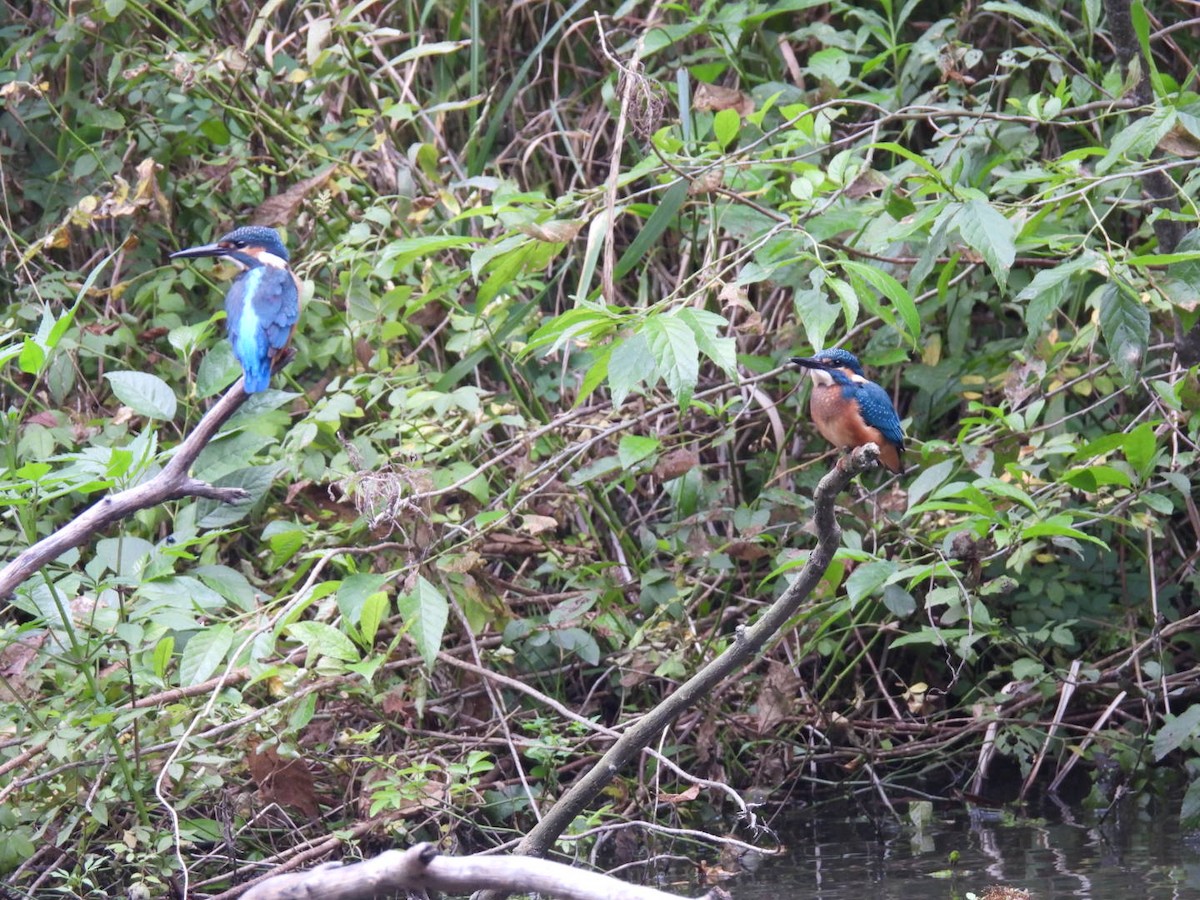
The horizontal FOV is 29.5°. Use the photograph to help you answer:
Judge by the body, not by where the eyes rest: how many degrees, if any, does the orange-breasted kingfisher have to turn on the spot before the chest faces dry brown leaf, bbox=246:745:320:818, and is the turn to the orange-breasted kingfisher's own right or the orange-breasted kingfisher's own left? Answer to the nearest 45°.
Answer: approximately 45° to the orange-breasted kingfisher's own right

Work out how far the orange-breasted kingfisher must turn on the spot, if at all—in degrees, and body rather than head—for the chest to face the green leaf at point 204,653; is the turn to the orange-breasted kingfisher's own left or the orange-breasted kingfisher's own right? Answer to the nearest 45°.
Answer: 0° — it already faces it

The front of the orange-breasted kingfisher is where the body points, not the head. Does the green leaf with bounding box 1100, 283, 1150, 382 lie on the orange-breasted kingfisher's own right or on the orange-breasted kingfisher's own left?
on the orange-breasted kingfisher's own left

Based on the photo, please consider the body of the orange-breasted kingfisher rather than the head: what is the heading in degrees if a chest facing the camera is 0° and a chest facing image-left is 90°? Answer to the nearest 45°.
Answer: approximately 45°

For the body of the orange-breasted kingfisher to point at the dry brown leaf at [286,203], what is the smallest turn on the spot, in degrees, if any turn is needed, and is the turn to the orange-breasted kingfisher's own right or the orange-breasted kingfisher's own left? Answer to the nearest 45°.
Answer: approximately 90° to the orange-breasted kingfisher's own right
